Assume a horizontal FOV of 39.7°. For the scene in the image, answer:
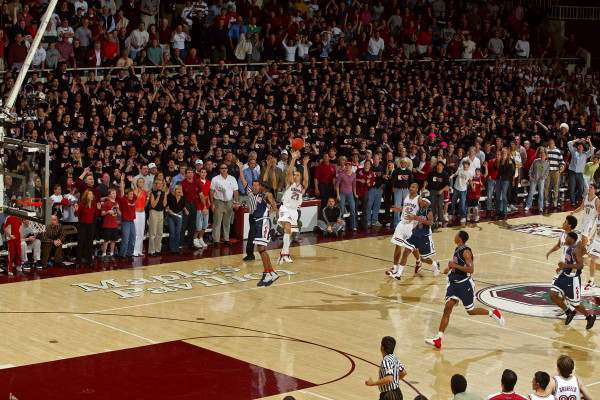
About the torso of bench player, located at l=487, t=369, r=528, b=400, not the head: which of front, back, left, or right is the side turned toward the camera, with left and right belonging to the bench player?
back

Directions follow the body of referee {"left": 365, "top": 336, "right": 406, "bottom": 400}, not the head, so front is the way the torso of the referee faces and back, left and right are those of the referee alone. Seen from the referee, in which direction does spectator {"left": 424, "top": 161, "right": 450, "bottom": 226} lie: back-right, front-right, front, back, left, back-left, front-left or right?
front-right

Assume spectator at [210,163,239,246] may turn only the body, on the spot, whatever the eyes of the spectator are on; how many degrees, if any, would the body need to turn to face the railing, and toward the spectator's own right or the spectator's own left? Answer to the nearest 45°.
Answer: approximately 135° to the spectator's own left

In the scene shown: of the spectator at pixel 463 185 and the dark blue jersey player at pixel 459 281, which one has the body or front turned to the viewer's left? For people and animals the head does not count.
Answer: the dark blue jersey player

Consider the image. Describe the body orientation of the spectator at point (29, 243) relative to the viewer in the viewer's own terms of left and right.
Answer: facing the viewer and to the right of the viewer

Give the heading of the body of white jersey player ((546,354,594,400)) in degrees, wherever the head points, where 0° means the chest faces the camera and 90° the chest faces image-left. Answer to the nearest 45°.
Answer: approximately 180°

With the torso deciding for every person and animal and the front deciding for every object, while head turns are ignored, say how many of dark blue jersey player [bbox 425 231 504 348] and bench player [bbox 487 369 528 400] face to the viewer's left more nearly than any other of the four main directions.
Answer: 1

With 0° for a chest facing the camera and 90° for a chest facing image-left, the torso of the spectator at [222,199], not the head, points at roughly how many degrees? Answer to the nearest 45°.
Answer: approximately 0°

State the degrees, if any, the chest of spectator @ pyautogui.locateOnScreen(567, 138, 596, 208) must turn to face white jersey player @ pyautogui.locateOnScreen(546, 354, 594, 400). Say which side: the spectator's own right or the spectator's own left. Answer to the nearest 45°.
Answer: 0° — they already face them

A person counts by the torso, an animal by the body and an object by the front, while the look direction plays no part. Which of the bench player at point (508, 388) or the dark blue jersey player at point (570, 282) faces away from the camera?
the bench player

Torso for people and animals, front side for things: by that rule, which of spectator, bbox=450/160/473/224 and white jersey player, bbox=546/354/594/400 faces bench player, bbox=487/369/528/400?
spectator, bbox=450/160/473/224

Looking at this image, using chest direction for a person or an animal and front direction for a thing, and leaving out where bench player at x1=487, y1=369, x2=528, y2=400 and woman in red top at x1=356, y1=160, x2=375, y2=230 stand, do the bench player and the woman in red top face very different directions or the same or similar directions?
very different directions

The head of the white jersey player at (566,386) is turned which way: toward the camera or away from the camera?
away from the camera

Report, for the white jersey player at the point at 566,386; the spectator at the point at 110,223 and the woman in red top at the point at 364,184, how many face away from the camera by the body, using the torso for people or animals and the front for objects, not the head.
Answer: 1

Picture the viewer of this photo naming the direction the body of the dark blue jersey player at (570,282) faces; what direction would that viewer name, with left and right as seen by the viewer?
facing to the left of the viewer
